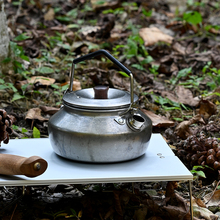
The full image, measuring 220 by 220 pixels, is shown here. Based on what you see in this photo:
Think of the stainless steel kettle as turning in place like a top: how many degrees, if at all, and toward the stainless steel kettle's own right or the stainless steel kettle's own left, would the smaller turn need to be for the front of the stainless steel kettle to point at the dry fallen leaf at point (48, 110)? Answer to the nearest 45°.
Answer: approximately 135° to the stainless steel kettle's own left
